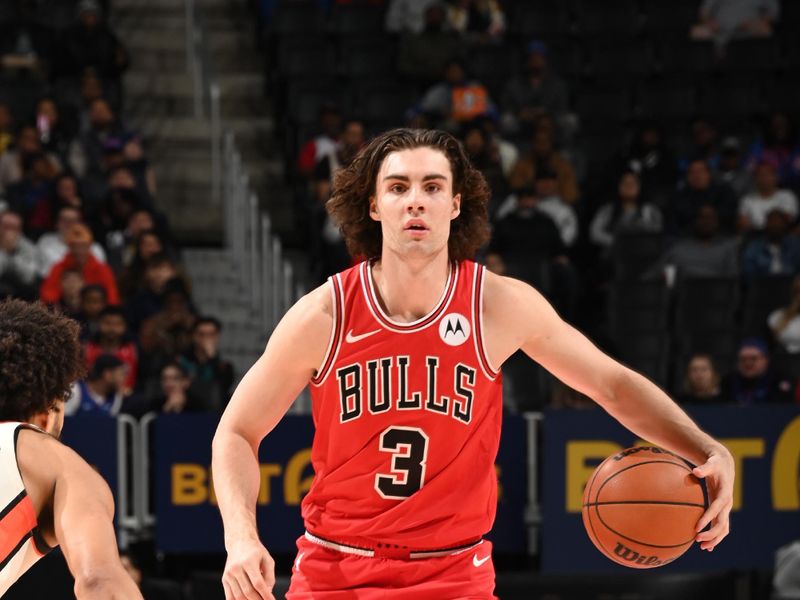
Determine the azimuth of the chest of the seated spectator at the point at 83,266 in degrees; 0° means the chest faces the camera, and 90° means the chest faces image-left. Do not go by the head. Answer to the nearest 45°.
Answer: approximately 0°

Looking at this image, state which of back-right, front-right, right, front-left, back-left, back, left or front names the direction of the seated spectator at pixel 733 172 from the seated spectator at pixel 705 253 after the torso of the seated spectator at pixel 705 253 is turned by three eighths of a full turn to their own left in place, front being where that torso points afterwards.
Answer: front-left

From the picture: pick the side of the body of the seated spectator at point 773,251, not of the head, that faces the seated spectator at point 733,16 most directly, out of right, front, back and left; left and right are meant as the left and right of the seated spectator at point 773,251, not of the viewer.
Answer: back

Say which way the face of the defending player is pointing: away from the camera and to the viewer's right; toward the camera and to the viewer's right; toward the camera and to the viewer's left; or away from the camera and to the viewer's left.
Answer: away from the camera and to the viewer's right

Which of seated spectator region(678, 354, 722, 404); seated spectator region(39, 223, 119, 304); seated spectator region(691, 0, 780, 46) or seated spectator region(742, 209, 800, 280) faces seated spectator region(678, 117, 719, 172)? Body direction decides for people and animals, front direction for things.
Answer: seated spectator region(691, 0, 780, 46)

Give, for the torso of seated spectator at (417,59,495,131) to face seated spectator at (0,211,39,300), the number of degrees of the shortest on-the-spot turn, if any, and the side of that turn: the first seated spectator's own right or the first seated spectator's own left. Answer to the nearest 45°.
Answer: approximately 45° to the first seated spectator's own right

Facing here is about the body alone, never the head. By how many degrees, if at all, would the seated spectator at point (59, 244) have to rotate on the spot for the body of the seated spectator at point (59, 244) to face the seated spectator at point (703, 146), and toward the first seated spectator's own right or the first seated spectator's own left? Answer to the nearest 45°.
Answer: approximately 45° to the first seated spectator's own left

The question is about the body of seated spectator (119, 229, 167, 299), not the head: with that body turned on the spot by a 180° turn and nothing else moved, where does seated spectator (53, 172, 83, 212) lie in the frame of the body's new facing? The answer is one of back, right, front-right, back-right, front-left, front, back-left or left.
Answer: front

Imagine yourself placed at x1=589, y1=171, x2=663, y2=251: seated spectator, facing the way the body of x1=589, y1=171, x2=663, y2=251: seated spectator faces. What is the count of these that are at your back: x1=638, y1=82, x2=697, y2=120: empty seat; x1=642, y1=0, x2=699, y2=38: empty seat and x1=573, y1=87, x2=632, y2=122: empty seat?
3

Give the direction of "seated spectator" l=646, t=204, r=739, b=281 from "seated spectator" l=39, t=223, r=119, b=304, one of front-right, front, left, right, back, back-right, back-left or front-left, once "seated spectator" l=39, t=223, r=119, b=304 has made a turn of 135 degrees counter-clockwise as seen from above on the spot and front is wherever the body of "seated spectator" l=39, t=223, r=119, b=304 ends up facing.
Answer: front-right
